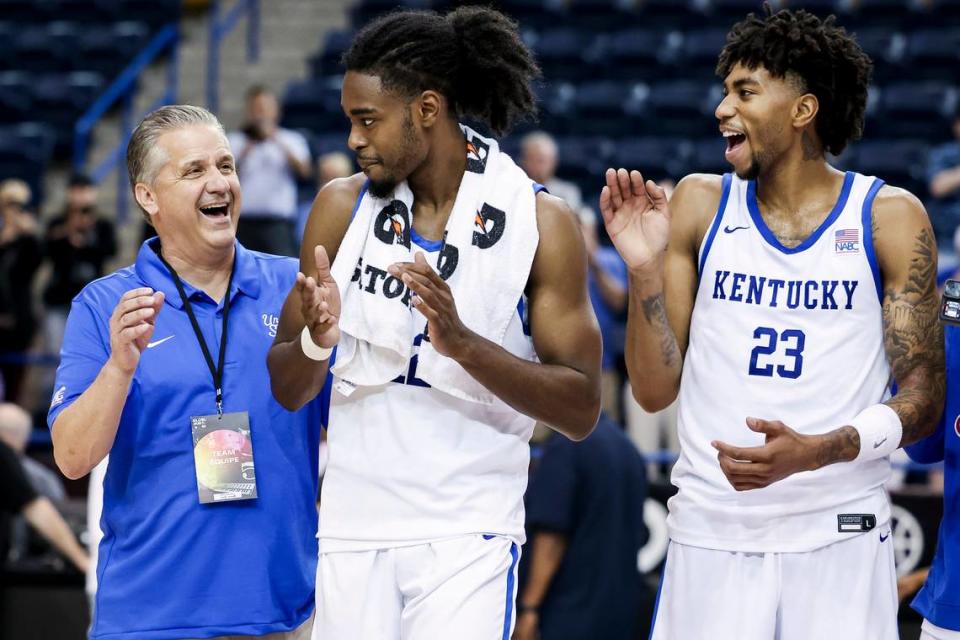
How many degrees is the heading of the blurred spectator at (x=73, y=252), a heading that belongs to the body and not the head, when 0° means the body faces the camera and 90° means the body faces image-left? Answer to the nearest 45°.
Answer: approximately 0°

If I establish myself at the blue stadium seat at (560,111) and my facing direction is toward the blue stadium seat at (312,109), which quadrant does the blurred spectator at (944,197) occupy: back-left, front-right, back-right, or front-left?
back-left

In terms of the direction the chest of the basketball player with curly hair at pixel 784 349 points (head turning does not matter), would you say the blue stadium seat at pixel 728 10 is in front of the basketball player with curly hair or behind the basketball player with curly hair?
behind

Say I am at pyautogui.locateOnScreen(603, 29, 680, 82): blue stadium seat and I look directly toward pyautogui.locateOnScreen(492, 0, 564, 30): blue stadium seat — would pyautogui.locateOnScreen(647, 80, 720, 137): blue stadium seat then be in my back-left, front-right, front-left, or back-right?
back-left

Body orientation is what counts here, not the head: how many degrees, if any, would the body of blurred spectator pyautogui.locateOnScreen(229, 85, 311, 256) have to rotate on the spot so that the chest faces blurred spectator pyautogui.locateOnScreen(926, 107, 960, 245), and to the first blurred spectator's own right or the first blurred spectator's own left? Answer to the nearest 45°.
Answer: approximately 90° to the first blurred spectator's own left

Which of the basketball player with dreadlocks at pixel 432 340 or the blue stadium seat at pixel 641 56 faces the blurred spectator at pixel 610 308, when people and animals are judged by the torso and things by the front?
the blue stadium seat

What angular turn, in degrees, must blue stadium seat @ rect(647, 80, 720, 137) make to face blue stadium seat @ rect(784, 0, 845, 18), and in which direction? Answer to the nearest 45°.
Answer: approximately 90° to its left

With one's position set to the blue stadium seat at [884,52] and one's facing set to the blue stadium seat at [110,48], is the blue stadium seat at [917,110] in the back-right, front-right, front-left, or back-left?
back-left

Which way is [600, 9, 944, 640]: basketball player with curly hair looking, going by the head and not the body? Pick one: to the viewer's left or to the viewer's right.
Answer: to the viewer's left

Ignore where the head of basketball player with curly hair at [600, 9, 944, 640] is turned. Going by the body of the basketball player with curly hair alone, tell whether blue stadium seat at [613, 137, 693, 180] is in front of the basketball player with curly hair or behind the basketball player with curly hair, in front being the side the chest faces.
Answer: behind
